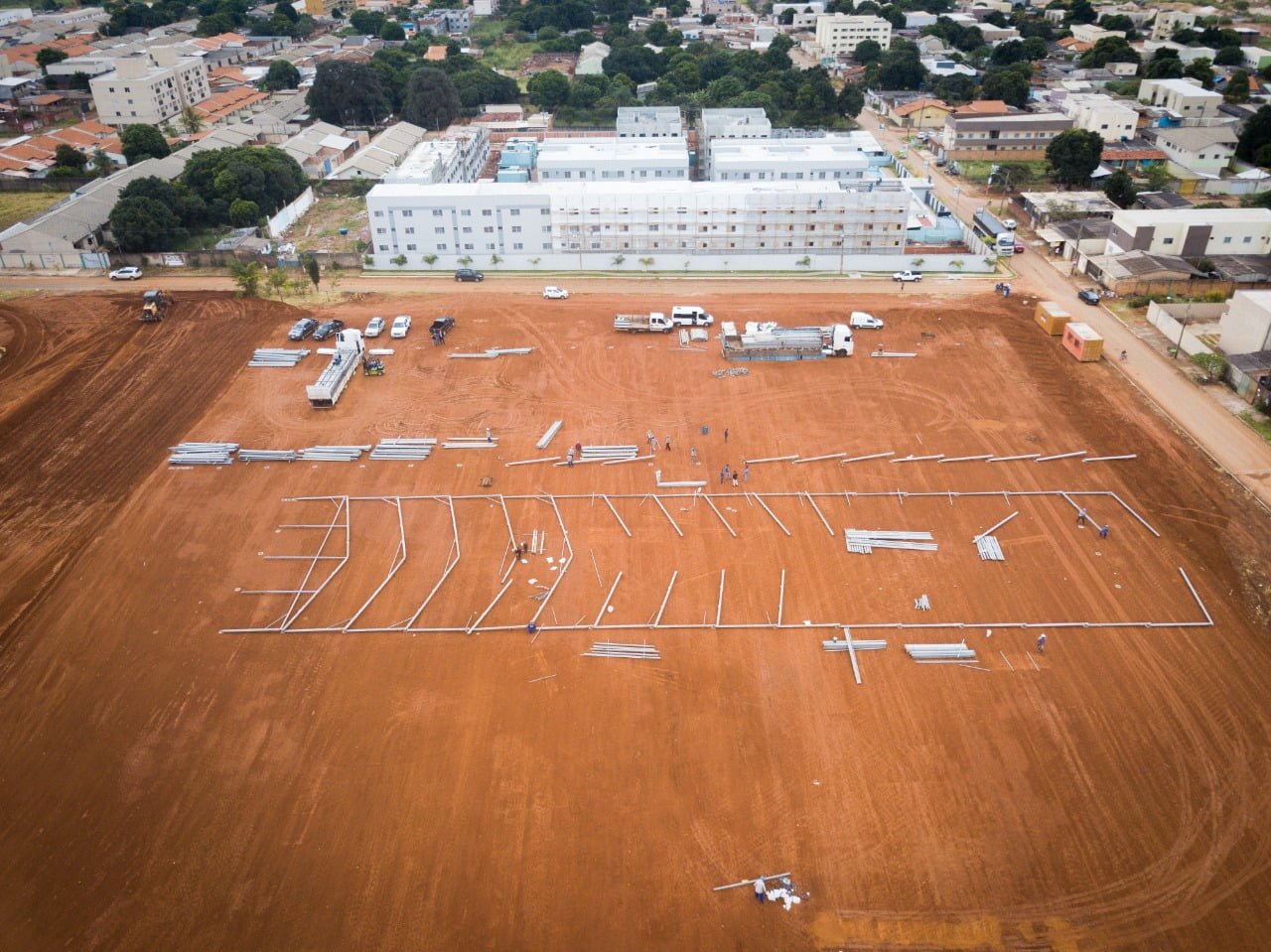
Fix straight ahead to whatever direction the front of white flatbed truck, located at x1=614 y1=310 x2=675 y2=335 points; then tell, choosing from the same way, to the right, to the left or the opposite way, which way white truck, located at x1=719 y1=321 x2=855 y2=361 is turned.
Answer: the same way

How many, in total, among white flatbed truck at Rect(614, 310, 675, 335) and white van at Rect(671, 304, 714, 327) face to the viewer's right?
2

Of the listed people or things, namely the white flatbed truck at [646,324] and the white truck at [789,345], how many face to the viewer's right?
2

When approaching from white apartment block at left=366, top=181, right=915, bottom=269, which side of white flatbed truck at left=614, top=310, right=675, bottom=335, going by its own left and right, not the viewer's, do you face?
left

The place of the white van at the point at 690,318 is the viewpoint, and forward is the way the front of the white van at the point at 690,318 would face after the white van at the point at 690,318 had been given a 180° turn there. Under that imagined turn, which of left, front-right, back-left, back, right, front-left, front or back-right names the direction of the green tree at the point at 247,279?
front

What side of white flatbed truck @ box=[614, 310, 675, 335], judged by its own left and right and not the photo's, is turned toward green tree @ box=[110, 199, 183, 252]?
back

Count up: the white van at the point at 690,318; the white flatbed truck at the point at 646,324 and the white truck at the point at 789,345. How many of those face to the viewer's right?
3

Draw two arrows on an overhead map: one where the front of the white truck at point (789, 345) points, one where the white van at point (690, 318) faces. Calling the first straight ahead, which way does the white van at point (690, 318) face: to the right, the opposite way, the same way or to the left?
the same way

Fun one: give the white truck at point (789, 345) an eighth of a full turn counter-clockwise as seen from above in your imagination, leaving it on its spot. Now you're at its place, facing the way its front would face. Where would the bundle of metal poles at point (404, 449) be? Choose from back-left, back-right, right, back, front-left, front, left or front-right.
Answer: back

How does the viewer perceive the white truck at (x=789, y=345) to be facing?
facing to the right of the viewer

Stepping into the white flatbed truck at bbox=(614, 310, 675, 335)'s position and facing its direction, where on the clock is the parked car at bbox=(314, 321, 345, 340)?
The parked car is roughly at 6 o'clock from the white flatbed truck.

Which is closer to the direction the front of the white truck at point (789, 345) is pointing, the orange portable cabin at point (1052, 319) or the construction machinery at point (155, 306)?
the orange portable cabin

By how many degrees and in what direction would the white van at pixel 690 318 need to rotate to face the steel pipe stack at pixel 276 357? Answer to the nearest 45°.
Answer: approximately 180°

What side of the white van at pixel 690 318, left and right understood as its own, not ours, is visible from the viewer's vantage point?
right

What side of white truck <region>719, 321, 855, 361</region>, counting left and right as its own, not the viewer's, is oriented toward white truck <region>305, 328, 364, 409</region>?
back

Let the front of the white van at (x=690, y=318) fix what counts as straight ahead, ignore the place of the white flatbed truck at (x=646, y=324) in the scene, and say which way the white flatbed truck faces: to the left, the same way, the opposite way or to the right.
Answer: the same way

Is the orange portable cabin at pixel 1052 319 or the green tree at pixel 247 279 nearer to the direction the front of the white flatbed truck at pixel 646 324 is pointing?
the orange portable cabin

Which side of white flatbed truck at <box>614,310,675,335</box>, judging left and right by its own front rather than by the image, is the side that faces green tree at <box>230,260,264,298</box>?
back

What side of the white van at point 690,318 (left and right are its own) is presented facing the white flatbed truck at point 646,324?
back

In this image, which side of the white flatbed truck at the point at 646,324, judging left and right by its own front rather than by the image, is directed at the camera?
right
